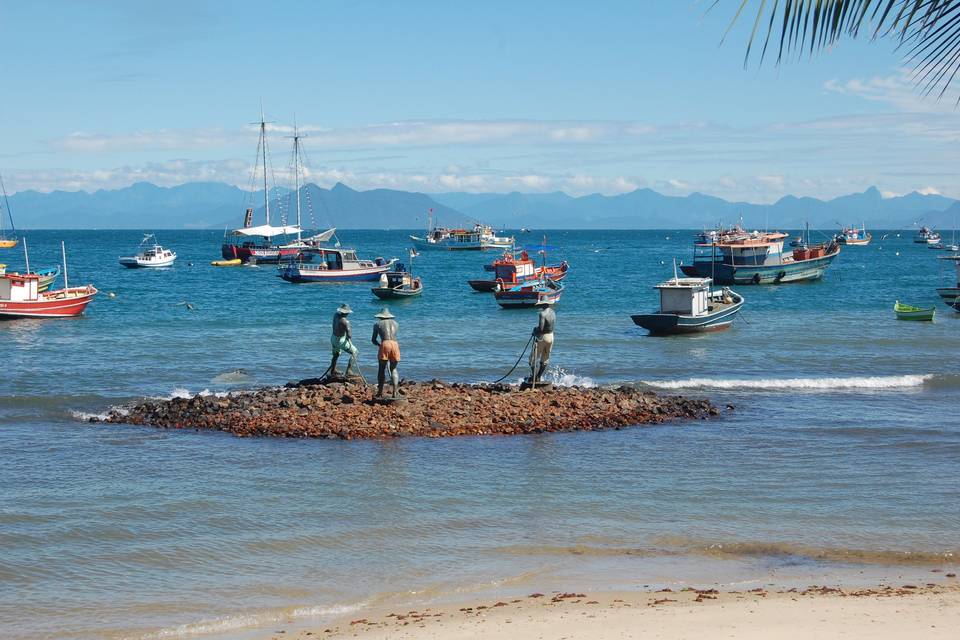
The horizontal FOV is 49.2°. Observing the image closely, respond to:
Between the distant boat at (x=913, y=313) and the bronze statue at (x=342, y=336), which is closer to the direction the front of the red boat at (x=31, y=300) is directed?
the distant boat

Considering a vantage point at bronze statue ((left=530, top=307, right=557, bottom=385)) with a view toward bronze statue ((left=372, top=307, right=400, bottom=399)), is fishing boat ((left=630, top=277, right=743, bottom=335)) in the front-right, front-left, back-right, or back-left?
back-right

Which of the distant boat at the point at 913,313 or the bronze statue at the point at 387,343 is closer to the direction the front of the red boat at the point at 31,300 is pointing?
the distant boat

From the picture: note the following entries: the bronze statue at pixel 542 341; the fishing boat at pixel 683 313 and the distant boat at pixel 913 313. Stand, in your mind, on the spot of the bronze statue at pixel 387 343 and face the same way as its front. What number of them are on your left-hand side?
0

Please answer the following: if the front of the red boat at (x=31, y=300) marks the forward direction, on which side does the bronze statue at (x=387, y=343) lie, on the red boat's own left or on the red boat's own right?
on the red boat's own right

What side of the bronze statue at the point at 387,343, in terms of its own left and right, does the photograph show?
back

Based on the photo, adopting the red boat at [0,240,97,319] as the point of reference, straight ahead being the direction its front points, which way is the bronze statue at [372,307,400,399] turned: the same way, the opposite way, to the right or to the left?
to the left

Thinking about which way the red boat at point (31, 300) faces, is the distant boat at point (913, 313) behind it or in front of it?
in front

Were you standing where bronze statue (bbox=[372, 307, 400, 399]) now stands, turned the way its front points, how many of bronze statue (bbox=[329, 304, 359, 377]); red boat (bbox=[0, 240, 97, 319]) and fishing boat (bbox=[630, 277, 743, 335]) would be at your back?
0

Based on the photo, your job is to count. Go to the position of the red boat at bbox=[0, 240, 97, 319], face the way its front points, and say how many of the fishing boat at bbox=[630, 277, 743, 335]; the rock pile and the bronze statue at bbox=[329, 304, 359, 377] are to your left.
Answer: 0

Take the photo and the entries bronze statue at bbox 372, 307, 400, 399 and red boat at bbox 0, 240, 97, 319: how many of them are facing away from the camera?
1

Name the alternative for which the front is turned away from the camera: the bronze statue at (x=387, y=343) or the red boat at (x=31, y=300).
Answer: the bronze statue

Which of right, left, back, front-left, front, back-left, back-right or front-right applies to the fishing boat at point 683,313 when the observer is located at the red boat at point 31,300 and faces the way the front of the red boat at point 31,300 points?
front-right

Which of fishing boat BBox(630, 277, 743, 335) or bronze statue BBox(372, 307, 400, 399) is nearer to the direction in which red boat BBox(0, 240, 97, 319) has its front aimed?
the fishing boat

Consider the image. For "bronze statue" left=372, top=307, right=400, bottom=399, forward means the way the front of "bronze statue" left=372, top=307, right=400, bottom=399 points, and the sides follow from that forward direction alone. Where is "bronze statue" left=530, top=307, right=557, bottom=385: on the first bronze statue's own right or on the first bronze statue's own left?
on the first bronze statue's own right

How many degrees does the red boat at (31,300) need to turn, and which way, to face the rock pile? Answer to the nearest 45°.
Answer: approximately 90° to its right

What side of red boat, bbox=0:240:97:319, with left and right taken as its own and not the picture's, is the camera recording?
right

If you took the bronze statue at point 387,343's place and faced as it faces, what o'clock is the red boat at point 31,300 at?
The red boat is roughly at 11 o'clock from the bronze statue.

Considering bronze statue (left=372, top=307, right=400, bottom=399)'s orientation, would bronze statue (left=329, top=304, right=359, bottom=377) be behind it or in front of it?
in front
